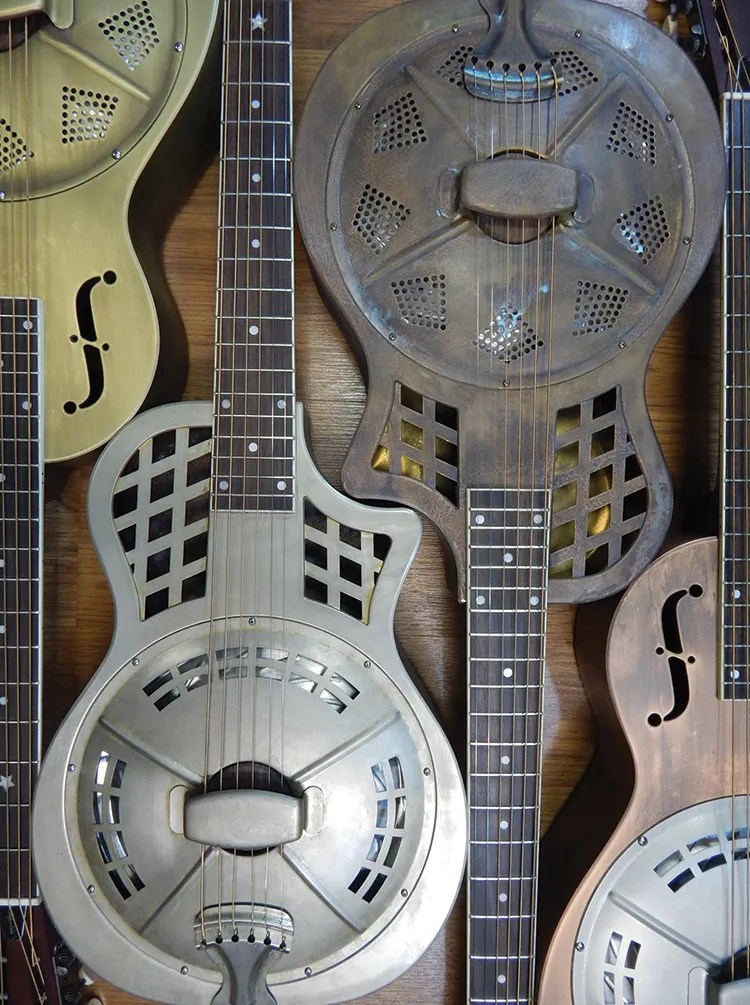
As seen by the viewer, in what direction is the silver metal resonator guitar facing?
toward the camera
